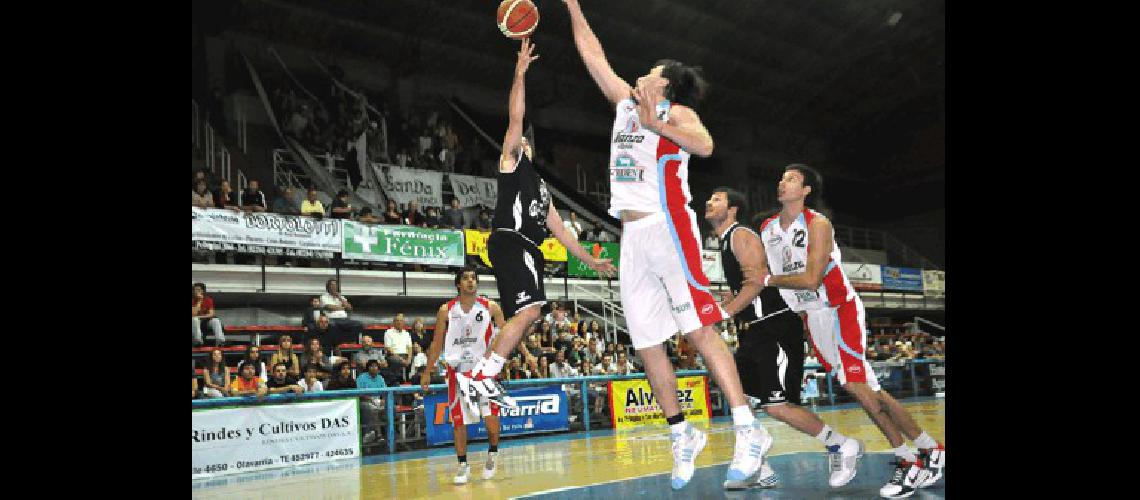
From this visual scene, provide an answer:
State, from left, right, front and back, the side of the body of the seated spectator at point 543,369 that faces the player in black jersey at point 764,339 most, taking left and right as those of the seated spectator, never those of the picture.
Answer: front

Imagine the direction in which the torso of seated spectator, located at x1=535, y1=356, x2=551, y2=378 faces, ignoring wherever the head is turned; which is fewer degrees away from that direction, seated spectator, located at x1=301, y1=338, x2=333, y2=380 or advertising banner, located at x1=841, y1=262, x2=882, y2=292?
the seated spectator

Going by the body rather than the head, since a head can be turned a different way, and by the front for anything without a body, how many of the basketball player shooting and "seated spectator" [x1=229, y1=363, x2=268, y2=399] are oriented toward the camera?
1

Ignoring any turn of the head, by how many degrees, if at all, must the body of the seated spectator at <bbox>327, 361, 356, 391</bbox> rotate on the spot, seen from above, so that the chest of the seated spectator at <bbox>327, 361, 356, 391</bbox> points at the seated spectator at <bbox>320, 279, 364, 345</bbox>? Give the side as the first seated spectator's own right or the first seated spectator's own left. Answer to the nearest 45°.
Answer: approximately 135° to the first seated spectator's own left

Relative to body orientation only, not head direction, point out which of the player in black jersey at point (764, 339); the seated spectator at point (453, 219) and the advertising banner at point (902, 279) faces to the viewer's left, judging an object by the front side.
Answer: the player in black jersey

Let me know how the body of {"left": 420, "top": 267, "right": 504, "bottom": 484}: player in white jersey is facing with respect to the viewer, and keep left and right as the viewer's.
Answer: facing the viewer

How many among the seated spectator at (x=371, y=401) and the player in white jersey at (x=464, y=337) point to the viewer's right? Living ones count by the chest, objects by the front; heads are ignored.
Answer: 0

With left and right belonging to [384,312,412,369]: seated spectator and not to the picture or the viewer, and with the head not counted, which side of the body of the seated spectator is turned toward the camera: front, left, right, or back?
front

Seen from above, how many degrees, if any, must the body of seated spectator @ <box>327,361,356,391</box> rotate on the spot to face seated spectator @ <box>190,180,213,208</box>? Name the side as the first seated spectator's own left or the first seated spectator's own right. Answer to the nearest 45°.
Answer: approximately 180°

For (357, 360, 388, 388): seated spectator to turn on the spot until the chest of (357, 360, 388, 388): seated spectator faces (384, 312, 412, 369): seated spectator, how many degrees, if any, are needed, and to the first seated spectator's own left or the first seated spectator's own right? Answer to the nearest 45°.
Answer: approximately 180°
